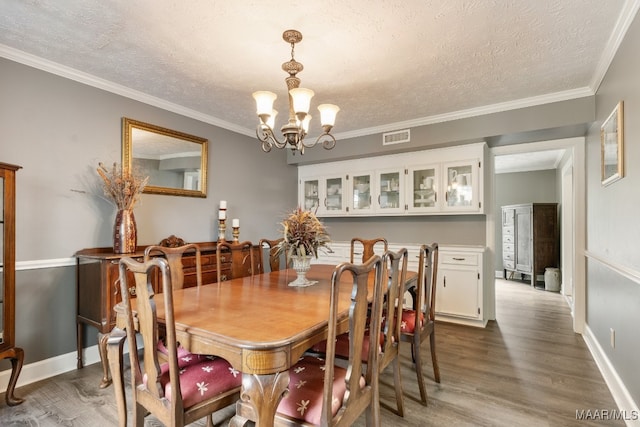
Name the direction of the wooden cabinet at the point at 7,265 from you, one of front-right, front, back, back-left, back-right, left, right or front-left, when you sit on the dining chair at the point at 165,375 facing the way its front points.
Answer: left

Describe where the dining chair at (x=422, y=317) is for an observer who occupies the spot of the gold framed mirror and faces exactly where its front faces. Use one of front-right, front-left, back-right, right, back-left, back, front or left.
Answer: front

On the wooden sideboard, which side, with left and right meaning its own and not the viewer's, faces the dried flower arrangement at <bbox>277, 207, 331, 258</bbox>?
front

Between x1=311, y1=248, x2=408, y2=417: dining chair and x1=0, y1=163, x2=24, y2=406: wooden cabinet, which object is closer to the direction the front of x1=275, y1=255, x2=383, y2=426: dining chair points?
the wooden cabinet

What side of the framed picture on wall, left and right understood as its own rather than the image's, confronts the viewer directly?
left

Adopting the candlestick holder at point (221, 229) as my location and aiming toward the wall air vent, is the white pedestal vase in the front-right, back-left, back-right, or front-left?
front-right

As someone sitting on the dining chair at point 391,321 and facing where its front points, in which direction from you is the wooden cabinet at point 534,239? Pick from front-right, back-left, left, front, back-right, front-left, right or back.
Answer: back-right

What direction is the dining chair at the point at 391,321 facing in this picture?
to the viewer's left

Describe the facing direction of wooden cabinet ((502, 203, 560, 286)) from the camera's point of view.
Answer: facing the viewer and to the left of the viewer

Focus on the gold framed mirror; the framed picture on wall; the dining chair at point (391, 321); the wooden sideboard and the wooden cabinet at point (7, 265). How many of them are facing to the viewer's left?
2

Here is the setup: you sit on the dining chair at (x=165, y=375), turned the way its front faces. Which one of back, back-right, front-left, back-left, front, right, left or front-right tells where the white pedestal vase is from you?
front

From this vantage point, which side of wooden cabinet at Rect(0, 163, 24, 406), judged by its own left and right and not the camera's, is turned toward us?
front

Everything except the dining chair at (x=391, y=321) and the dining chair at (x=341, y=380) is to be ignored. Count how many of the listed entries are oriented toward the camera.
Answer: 0

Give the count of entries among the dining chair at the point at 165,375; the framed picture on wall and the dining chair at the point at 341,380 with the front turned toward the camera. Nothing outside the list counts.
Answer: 0

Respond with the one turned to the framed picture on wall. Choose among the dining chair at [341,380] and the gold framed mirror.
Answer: the gold framed mirror

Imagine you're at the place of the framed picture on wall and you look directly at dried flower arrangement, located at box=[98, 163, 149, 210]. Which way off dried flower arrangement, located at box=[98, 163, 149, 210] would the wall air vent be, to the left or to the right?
right

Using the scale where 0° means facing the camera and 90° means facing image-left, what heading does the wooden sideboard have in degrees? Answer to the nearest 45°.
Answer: approximately 315°

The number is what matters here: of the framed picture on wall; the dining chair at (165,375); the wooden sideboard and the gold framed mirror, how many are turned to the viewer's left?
1
